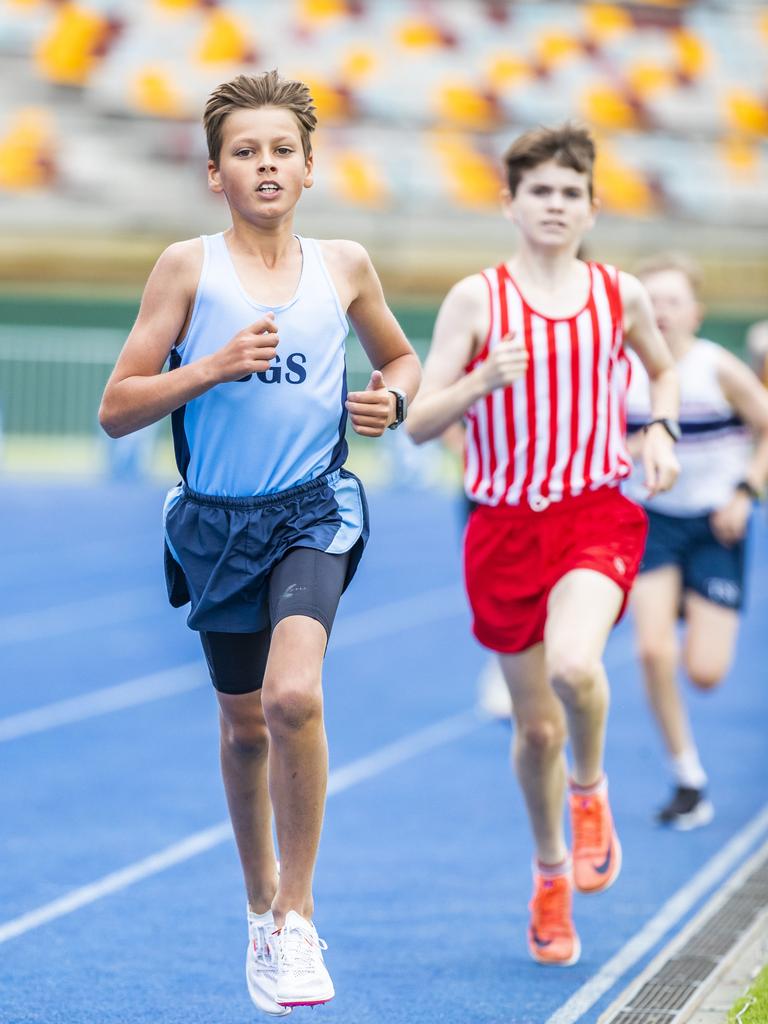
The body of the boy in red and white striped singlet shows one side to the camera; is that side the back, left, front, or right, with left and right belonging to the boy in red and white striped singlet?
front

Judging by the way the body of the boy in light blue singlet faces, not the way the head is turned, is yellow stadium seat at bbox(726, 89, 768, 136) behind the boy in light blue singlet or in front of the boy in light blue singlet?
behind

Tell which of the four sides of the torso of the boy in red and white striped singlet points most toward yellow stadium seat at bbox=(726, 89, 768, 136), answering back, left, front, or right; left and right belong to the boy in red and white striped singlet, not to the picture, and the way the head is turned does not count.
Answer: back

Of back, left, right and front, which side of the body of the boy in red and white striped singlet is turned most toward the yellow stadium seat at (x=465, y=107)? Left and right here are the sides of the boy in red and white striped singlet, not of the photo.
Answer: back

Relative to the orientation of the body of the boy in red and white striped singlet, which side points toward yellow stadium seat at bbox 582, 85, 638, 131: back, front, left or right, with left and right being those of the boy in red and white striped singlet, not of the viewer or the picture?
back

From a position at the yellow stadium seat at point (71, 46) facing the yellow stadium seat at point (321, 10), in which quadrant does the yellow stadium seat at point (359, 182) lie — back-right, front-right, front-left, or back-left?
front-right

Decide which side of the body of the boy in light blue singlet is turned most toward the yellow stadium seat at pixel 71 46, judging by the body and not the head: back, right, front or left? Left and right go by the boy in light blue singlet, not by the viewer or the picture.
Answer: back

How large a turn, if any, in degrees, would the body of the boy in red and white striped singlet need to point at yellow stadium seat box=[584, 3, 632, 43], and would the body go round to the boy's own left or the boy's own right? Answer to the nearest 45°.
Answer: approximately 180°

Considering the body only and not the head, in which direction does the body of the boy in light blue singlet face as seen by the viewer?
toward the camera

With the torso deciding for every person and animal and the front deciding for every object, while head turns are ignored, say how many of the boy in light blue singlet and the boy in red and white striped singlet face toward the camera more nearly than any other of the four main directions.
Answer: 2

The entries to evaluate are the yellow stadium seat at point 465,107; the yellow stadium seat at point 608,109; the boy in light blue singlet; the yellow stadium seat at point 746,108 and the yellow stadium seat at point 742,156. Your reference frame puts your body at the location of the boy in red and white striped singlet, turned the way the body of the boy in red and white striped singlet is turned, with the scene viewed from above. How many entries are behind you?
4

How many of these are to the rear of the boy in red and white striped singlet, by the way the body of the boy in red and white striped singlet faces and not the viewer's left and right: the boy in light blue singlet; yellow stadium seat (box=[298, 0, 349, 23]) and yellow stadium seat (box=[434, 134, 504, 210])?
2

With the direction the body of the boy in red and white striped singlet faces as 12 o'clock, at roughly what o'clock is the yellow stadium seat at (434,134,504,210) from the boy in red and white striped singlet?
The yellow stadium seat is roughly at 6 o'clock from the boy in red and white striped singlet.
